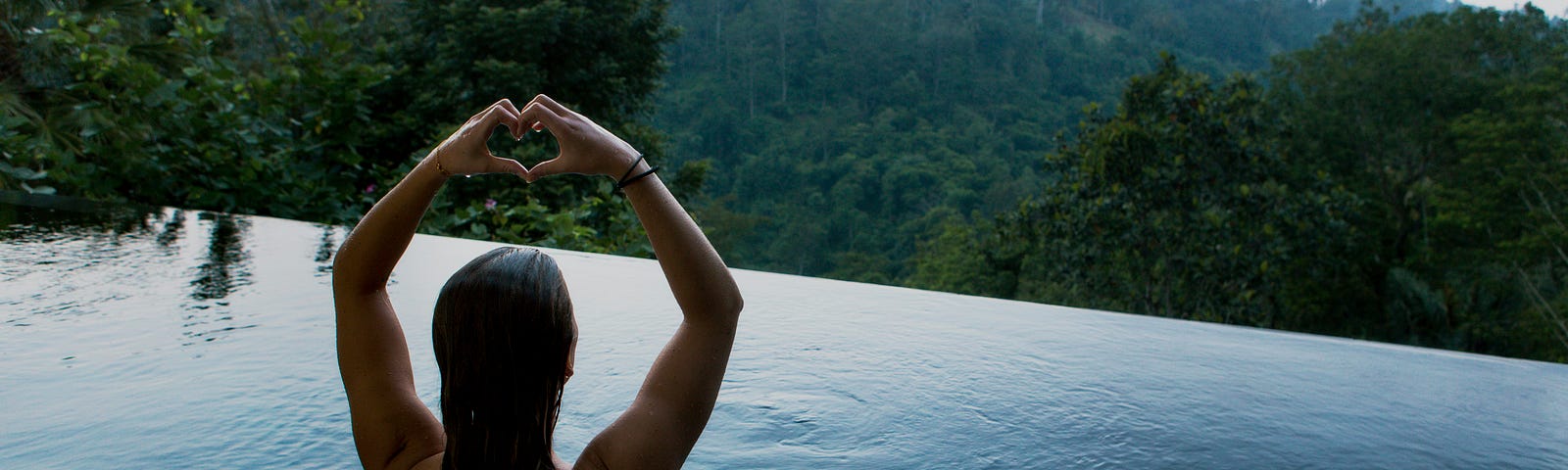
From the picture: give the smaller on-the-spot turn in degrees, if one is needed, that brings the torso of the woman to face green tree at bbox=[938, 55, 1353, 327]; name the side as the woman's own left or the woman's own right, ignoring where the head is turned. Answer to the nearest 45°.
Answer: approximately 45° to the woman's own right

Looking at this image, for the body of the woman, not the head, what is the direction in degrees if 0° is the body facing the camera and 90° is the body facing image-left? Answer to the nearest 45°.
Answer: approximately 180°

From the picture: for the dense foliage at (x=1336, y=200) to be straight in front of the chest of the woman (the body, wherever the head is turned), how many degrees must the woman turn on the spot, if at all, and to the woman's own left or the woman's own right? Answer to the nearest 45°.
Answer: approximately 45° to the woman's own right
